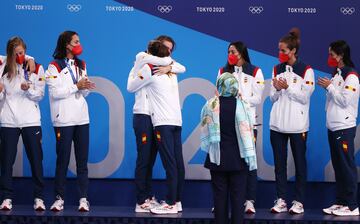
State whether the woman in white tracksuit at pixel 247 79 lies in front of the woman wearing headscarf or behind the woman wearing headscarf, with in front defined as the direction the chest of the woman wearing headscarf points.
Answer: in front

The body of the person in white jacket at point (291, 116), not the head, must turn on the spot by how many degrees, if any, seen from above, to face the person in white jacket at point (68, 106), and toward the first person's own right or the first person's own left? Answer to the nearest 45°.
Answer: approximately 45° to the first person's own right

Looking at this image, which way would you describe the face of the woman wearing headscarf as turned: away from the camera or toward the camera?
away from the camera

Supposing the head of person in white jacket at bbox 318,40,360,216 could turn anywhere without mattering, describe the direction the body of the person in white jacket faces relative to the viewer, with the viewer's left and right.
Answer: facing to the left of the viewer

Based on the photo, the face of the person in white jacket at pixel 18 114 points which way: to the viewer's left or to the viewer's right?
to the viewer's right

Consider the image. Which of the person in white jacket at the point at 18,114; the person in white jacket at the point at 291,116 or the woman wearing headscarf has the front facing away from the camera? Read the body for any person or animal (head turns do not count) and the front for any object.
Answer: the woman wearing headscarf

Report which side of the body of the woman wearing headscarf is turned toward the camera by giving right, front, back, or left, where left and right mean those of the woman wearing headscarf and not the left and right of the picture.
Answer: back

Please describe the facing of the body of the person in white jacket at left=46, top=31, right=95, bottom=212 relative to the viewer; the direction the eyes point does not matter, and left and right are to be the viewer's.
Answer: facing the viewer and to the right of the viewer

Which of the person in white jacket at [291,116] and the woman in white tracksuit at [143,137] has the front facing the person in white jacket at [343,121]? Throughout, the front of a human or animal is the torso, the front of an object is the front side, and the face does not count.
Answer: the woman in white tracksuit at [143,137]
